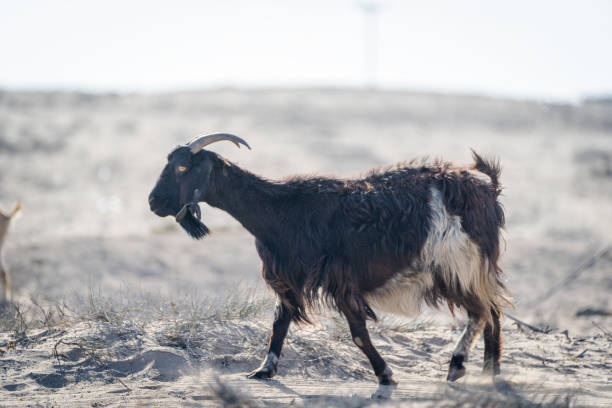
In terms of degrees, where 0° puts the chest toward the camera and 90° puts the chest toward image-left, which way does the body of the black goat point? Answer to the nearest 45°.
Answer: approximately 90°
